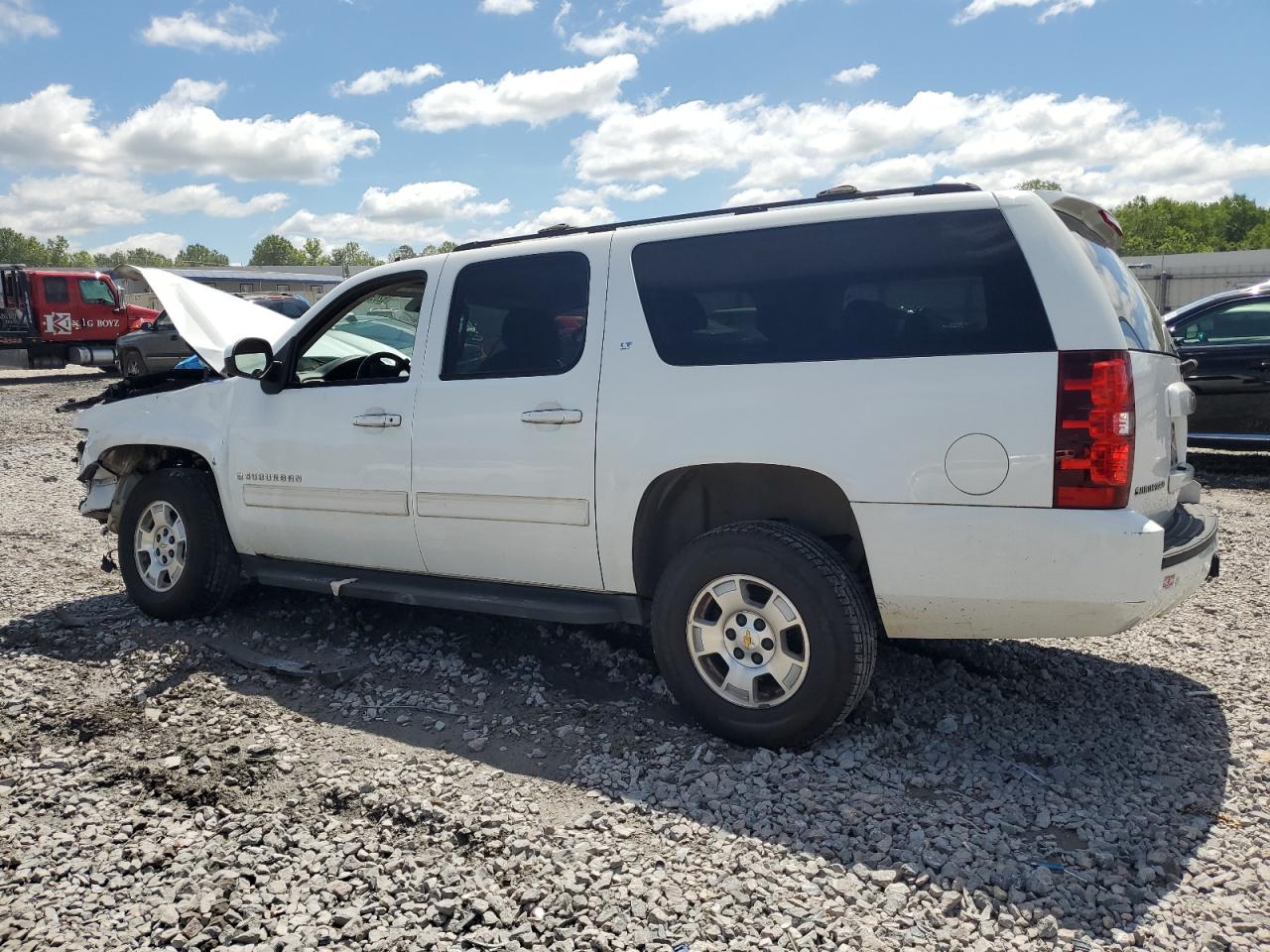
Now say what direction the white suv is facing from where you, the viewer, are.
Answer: facing away from the viewer and to the left of the viewer

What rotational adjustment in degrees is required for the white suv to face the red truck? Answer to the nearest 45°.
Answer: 0° — it already faces it

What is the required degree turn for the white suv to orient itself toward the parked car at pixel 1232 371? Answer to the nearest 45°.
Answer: approximately 90° to its right

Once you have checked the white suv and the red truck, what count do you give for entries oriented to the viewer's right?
1

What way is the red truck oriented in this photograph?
to the viewer's right

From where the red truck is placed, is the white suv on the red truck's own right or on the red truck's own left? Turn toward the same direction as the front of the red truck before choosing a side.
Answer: on the red truck's own right
